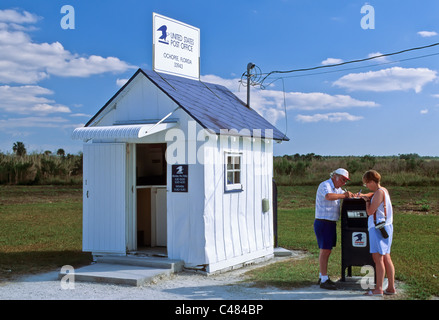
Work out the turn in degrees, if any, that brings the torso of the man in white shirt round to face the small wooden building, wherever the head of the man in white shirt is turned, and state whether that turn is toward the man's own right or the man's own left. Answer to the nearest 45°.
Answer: approximately 135° to the man's own left

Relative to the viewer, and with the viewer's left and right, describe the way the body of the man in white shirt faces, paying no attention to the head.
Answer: facing to the right of the viewer

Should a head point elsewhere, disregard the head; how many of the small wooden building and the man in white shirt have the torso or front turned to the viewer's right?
1

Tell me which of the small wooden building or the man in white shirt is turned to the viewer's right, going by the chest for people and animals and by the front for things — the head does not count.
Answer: the man in white shirt

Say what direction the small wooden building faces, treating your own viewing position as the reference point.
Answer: facing the viewer and to the left of the viewer

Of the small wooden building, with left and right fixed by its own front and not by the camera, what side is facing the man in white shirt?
left

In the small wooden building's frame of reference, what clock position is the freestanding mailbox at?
The freestanding mailbox is roughly at 9 o'clock from the small wooden building.
